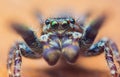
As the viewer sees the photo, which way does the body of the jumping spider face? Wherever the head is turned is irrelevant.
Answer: toward the camera
